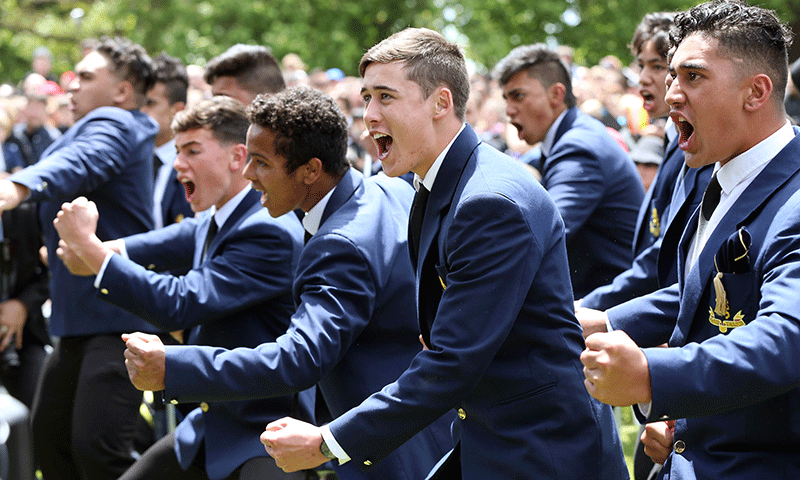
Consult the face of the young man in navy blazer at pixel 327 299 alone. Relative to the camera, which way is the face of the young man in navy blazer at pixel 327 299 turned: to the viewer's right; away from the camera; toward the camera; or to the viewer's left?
to the viewer's left

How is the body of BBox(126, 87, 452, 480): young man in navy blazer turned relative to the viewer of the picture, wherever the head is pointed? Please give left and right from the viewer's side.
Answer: facing to the left of the viewer

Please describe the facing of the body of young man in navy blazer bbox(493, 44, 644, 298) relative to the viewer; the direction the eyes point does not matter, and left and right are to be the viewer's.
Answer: facing to the left of the viewer

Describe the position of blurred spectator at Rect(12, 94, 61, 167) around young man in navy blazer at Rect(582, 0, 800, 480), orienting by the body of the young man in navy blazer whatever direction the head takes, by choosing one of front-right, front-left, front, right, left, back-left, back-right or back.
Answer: right

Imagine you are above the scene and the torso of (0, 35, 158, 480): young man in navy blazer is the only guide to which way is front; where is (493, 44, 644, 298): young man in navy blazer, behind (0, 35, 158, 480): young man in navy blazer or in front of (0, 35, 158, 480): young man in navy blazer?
behind

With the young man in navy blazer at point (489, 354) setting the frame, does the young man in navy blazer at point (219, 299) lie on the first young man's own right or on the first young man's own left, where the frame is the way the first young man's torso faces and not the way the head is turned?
on the first young man's own right

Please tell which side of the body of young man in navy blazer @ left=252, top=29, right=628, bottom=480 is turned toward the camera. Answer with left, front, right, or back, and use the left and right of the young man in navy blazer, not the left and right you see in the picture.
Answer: left

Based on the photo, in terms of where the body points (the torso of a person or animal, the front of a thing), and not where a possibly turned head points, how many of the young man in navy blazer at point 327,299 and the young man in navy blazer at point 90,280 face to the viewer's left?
2

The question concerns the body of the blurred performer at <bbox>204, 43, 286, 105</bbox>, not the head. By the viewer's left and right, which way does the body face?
facing to the left of the viewer

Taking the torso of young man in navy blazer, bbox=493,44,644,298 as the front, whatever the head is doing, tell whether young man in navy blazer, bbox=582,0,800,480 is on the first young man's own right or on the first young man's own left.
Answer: on the first young man's own left

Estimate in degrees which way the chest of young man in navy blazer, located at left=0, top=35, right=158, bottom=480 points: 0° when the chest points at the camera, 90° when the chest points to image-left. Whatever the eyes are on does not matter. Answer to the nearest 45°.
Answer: approximately 90°

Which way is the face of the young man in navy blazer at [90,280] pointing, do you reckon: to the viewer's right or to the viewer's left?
to the viewer's left

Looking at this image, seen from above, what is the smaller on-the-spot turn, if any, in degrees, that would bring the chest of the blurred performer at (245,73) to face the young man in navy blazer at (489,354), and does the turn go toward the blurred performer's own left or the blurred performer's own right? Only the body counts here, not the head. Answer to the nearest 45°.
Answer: approximately 90° to the blurred performer's own left
